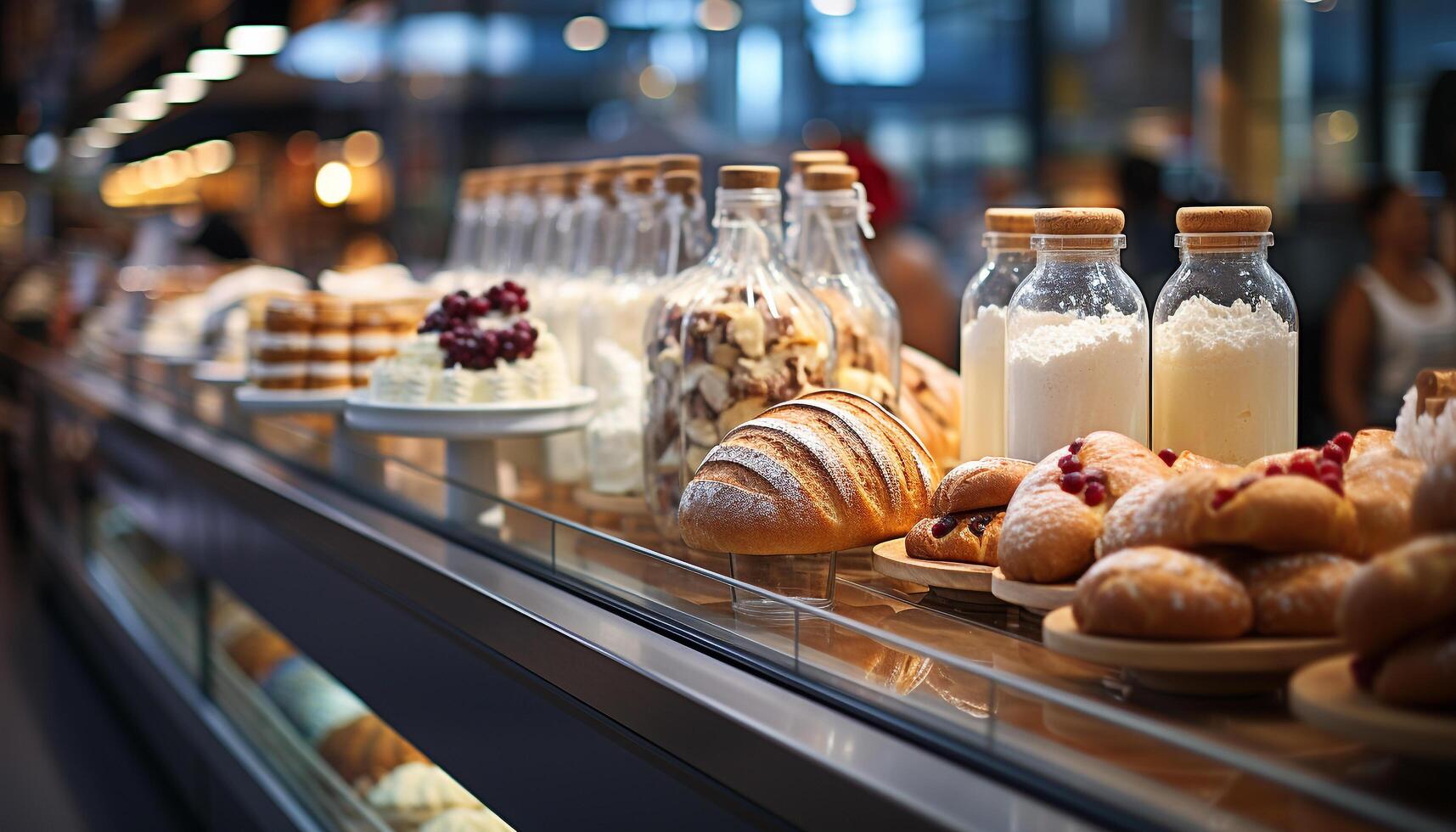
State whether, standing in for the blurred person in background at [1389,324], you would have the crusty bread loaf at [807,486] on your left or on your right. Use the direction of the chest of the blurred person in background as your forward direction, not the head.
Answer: on your right

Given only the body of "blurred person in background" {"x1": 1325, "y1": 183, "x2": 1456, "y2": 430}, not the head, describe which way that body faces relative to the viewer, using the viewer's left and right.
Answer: facing the viewer and to the right of the viewer

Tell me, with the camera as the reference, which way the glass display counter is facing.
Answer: facing the viewer and to the left of the viewer

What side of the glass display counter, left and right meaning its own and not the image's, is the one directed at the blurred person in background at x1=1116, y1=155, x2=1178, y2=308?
back

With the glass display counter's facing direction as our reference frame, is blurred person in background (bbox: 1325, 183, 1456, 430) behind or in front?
behind

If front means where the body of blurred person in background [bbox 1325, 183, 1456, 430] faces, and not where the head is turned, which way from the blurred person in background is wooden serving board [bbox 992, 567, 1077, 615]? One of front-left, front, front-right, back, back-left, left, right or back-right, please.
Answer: front-right

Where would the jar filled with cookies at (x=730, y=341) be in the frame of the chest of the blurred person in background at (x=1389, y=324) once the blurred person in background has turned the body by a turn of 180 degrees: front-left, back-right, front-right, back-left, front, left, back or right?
back-left

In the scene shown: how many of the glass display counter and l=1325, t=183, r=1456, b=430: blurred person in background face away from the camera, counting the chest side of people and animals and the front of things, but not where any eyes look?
0

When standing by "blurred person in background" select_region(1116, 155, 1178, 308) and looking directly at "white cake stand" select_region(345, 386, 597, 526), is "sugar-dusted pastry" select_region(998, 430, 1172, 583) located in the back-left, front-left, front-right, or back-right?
front-left

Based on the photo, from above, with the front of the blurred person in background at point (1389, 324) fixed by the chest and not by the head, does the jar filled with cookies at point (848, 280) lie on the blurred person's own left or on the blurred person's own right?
on the blurred person's own right

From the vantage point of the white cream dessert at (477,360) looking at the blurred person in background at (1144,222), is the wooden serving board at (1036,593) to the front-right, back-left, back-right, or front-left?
back-right
